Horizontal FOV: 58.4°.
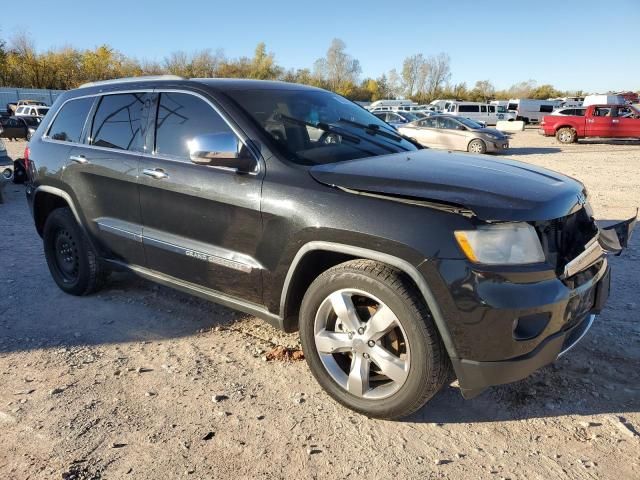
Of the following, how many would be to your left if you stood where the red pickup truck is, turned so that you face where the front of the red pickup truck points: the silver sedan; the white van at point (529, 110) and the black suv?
1

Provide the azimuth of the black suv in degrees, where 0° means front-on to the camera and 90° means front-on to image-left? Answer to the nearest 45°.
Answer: approximately 315°

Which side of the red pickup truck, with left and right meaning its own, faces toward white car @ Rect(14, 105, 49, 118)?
back

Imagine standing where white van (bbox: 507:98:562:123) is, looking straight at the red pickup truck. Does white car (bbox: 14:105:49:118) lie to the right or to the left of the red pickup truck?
right

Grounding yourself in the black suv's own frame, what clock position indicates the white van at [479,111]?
The white van is roughly at 8 o'clock from the black suv.

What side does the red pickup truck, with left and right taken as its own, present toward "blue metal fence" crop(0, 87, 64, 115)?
back
